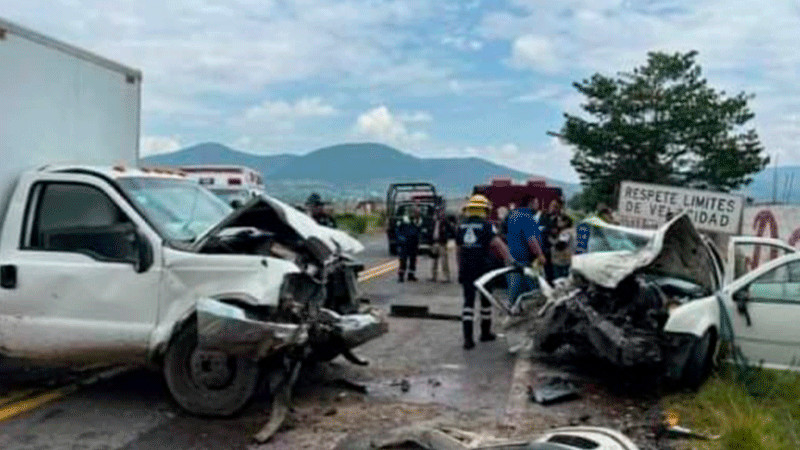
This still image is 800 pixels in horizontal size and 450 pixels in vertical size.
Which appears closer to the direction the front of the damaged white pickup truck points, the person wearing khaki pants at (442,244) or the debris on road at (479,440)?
the debris on road

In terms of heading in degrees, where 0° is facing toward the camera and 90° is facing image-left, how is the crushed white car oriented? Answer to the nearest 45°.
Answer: approximately 45°

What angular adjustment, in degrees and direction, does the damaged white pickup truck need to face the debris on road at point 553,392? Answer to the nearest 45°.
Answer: approximately 45° to its left

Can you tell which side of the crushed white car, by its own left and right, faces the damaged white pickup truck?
front

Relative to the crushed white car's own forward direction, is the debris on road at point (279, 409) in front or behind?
in front

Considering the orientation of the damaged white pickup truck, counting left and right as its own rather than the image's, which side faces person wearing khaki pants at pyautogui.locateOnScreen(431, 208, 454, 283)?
left

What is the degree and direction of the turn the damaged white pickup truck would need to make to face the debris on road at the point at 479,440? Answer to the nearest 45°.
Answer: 0° — it already faces it
